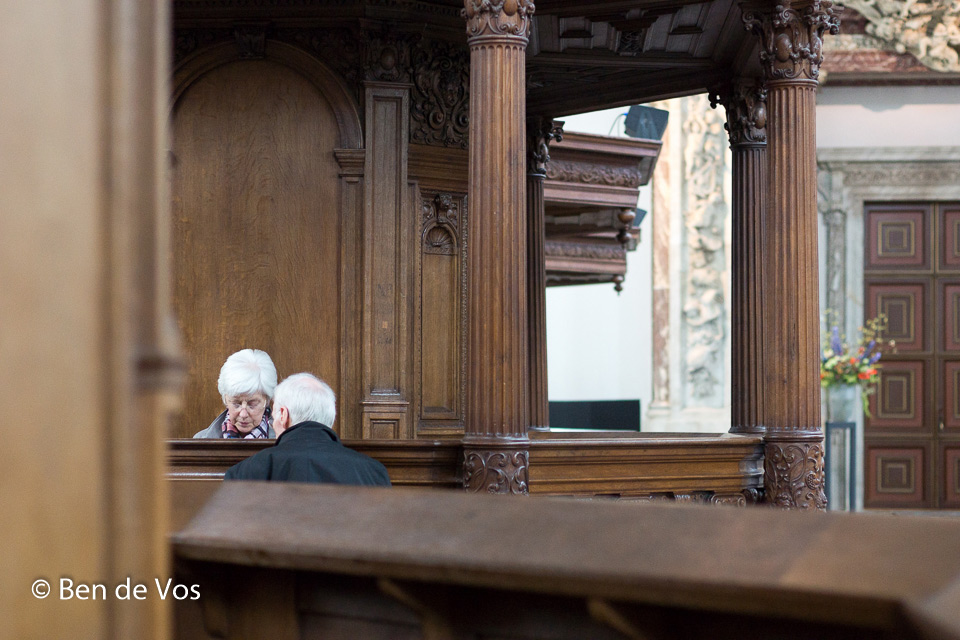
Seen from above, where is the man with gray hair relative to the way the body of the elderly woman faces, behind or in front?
in front

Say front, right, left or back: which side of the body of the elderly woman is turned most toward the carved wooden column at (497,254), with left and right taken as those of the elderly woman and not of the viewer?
left

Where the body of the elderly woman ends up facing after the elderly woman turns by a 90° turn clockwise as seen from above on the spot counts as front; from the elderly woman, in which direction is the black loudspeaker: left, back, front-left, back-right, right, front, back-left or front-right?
back-right

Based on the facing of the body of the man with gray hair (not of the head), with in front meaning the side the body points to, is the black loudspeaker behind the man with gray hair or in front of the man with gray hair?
in front

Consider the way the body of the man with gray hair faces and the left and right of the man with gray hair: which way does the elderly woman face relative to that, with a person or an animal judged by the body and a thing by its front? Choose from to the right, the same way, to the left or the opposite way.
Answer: the opposite way

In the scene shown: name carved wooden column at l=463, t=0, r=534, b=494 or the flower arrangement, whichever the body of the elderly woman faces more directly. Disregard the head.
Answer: the carved wooden column

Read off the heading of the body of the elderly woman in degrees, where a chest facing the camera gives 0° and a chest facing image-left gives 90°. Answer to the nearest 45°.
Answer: approximately 0°

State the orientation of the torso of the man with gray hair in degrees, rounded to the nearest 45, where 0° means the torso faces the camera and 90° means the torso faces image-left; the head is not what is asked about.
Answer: approximately 180°

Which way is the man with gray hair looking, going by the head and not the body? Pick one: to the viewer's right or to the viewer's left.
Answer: to the viewer's left

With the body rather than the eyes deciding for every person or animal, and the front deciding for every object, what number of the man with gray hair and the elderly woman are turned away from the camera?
1

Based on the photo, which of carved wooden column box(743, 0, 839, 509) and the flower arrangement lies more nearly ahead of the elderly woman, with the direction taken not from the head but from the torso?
the carved wooden column

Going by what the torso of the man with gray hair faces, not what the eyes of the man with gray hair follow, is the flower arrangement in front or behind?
in front
